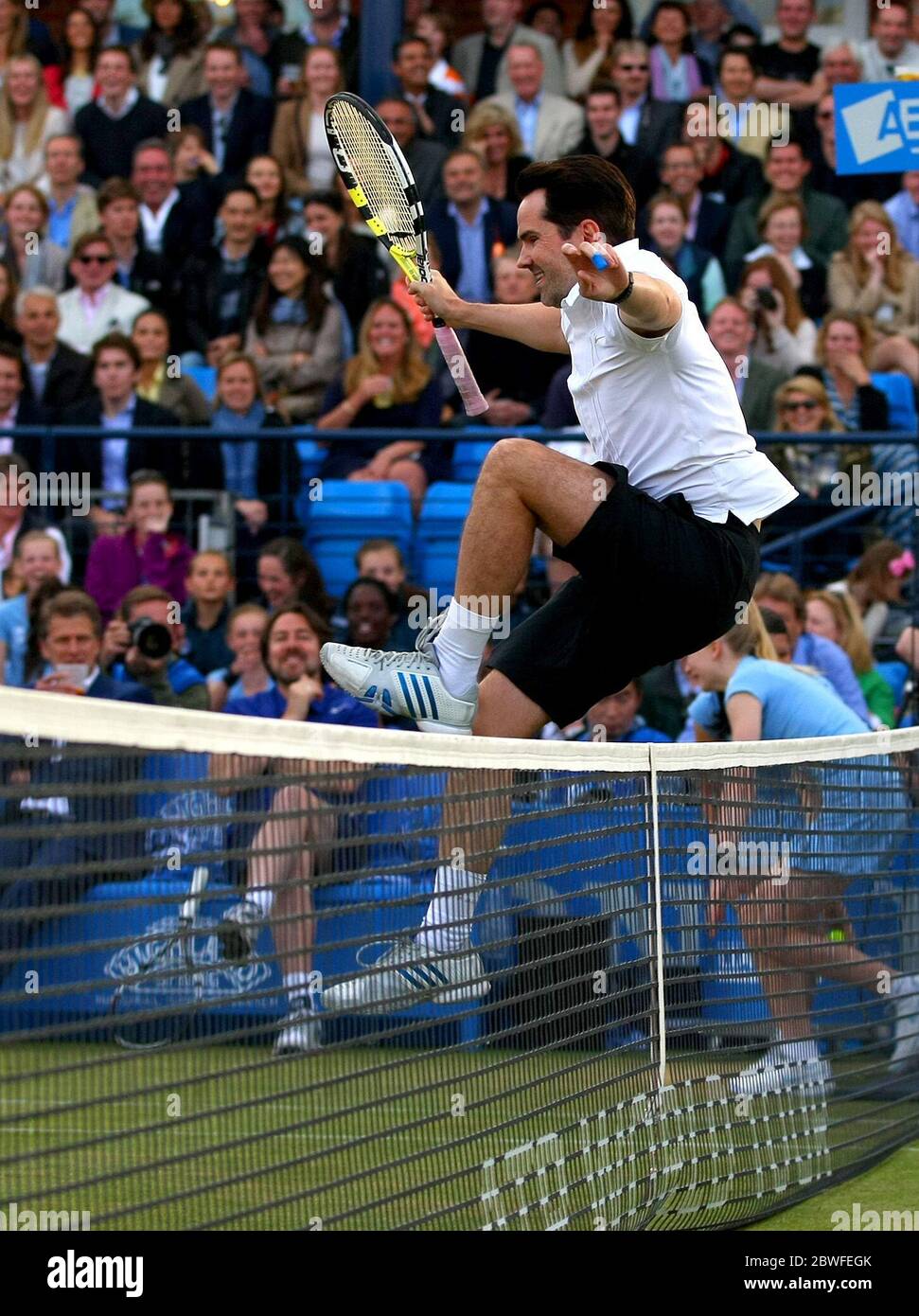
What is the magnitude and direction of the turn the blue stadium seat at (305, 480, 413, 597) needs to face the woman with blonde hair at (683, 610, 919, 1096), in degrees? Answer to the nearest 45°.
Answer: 0° — it already faces them

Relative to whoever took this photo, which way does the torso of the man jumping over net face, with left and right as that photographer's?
facing to the left of the viewer

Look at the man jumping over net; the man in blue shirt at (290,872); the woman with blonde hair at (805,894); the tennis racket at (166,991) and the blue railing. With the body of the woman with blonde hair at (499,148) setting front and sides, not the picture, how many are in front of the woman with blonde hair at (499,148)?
5

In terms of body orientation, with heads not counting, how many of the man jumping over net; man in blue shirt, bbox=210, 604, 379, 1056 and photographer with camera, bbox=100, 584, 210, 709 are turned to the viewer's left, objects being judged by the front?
1

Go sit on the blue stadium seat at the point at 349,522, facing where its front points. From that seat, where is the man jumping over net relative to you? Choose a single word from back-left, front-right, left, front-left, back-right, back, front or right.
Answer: front

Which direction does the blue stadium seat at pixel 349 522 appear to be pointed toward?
toward the camera

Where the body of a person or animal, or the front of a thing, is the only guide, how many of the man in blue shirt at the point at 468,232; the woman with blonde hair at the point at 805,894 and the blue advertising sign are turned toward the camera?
2

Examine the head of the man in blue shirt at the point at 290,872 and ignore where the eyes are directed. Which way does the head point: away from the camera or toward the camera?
toward the camera

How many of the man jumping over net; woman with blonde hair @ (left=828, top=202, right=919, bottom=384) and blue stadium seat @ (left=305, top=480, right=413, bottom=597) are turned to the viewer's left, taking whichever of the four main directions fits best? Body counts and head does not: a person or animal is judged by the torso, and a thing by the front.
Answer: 1

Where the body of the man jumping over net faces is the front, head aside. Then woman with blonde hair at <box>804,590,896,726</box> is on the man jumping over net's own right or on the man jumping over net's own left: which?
on the man jumping over net's own right

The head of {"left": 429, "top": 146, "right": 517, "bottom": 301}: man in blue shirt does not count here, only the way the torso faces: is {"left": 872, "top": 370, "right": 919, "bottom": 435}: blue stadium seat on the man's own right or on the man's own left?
on the man's own left

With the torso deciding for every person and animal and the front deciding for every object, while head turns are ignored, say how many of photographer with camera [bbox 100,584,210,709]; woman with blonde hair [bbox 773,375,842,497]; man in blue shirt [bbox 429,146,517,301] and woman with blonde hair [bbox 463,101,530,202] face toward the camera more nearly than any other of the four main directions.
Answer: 4

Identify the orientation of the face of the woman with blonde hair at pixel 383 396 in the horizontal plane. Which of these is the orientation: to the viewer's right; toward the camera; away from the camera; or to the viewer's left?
toward the camera

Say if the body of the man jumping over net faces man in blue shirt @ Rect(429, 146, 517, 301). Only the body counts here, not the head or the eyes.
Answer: no

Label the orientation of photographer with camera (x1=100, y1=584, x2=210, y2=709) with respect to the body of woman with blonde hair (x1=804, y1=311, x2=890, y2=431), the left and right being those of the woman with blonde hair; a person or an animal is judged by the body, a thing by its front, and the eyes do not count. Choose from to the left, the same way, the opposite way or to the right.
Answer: the same way

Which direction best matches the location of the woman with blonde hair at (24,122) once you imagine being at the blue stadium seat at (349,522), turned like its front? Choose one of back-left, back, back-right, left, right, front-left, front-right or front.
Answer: back-right

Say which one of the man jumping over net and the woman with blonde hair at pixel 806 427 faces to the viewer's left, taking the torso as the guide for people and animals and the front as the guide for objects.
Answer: the man jumping over net

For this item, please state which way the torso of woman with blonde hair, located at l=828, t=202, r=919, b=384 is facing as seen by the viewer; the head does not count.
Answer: toward the camera

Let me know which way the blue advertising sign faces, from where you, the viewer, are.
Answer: facing the viewer

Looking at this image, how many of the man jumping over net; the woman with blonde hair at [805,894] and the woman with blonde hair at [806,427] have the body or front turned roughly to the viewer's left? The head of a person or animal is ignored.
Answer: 2

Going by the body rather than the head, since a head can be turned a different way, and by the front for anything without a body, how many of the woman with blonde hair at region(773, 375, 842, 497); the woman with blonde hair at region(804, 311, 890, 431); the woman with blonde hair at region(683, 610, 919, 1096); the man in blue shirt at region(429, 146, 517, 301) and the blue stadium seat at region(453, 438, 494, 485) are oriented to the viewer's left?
1

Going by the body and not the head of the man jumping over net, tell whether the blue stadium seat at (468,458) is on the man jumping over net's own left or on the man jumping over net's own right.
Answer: on the man jumping over net's own right
